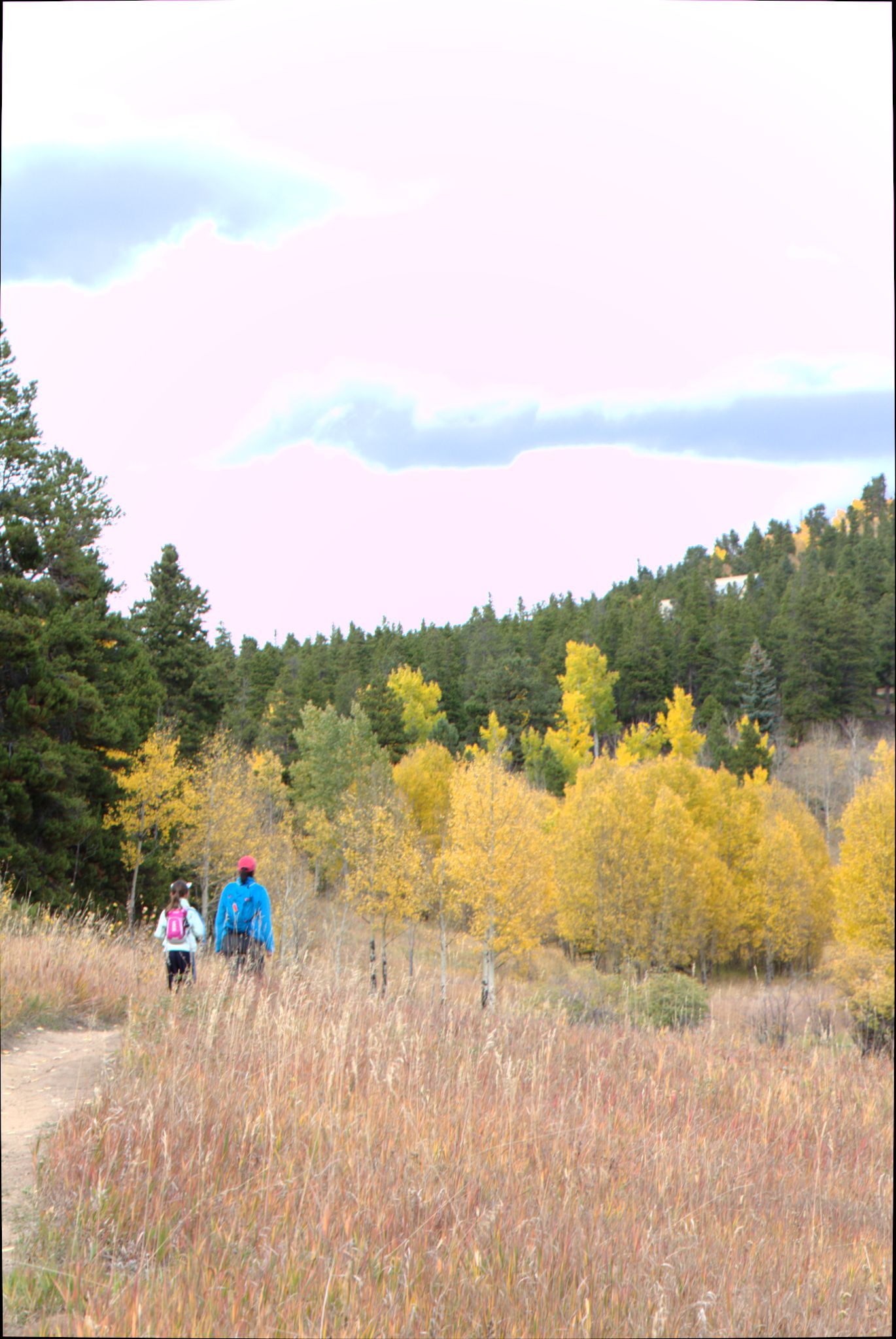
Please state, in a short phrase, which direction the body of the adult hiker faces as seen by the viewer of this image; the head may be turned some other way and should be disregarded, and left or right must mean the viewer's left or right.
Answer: facing away from the viewer

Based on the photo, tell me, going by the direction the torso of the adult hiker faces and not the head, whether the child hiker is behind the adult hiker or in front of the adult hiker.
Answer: behind

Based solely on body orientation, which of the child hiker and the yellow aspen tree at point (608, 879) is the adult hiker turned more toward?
the yellow aspen tree

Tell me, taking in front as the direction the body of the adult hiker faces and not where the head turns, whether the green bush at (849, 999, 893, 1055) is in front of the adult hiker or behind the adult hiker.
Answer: behind

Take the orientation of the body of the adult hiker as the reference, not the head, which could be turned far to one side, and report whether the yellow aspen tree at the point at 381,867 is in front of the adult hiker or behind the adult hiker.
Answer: in front

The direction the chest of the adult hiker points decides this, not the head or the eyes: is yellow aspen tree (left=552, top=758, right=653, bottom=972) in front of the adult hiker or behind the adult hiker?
in front

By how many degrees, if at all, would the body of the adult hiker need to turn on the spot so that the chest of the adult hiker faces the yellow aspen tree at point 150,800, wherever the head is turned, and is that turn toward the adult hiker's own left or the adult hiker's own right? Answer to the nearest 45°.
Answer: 0° — they already face it

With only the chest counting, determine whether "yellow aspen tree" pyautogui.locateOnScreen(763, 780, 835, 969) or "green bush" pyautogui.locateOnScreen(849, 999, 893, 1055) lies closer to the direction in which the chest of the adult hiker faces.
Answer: the yellow aspen tree

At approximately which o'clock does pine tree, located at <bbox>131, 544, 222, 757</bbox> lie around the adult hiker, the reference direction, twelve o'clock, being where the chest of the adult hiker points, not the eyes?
The pine tree is roughly at 12 o'clock from the adult hiker.
